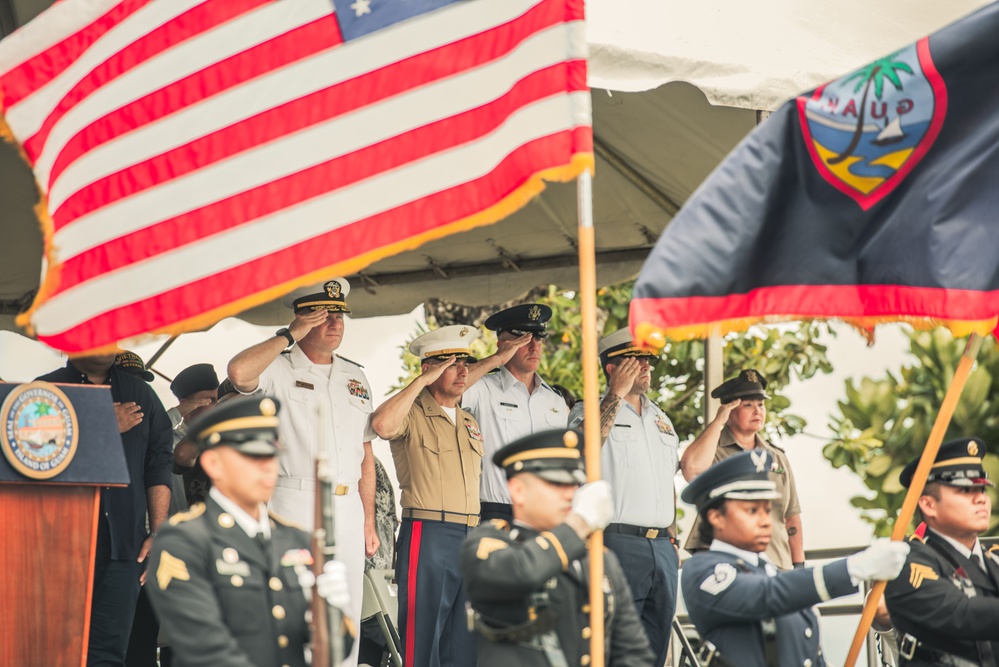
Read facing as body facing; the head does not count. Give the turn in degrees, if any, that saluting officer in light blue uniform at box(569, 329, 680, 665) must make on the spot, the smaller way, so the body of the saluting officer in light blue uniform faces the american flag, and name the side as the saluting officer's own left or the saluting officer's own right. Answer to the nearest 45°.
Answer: approximately 90° to the saluting officer's own right

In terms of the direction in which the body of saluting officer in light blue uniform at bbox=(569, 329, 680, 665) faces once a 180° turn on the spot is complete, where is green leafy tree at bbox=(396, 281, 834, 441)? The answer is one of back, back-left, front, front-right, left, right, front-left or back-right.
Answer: front-right

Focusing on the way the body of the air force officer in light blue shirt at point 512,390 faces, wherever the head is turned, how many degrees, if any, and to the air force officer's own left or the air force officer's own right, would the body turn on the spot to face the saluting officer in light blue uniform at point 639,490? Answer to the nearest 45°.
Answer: approximately 45° to the air force officer's own left

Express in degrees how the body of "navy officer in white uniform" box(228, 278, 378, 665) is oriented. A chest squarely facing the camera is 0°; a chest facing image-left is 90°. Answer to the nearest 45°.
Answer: approximately 315°

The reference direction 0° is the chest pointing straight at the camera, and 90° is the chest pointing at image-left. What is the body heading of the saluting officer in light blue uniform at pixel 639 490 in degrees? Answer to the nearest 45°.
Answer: approximately 315°

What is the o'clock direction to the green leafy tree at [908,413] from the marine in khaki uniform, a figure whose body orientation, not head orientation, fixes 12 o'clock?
The green leafy tree is roughly at 9 o'clock from the marine in khaki uniform.

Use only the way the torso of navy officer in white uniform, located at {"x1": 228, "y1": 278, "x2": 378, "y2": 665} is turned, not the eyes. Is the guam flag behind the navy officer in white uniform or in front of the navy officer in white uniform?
in front

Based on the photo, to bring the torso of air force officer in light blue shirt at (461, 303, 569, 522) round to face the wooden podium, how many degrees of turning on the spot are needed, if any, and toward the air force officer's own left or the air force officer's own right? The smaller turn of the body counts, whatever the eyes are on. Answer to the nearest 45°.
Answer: approximately 90° to the air force officer's own right
